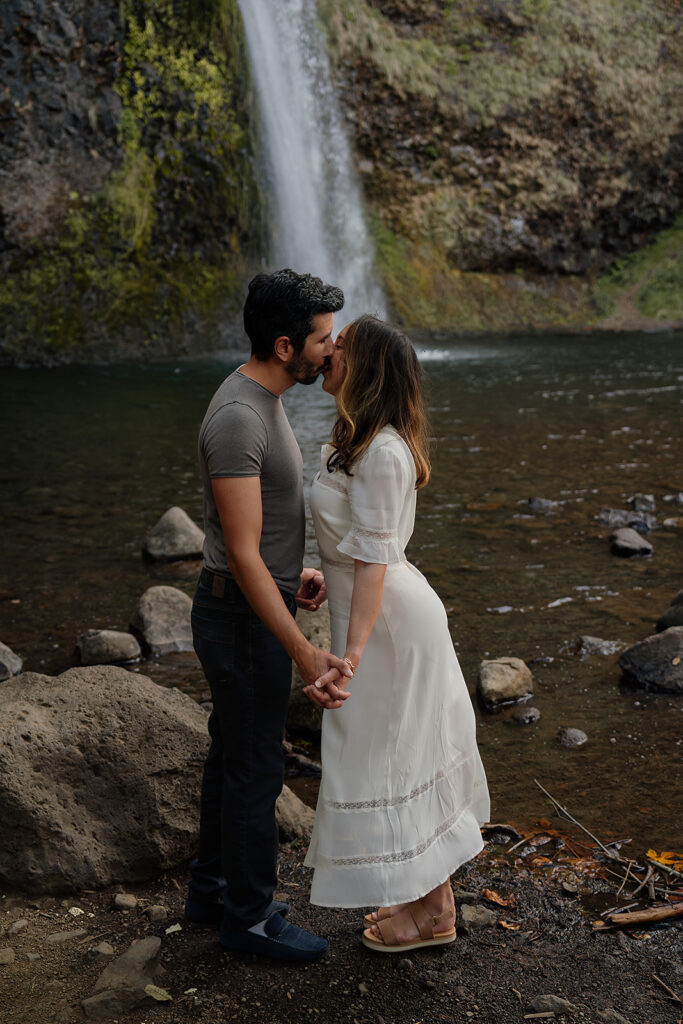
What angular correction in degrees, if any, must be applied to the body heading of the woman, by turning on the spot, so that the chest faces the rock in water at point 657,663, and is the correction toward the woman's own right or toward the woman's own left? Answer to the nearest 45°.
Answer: approximately 135° to the woman's own right

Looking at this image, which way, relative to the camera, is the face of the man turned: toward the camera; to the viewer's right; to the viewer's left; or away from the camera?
to the viewer's right

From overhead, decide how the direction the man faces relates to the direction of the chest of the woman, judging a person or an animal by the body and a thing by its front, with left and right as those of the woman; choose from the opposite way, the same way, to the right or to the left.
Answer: the opposite way

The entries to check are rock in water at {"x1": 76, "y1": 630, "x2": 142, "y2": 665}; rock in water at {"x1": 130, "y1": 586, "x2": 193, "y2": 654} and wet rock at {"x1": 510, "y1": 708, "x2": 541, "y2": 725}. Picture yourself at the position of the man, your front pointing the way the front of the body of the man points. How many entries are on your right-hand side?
0

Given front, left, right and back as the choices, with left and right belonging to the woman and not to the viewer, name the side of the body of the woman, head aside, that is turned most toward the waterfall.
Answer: right

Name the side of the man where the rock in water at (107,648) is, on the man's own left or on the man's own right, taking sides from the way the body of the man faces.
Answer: on the man's own left

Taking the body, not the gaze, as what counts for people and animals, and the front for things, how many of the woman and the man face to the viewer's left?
1

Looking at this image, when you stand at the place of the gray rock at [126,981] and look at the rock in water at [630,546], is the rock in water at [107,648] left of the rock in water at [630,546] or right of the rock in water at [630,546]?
left

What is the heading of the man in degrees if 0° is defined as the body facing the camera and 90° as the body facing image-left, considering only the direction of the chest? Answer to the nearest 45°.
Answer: approximately 270°

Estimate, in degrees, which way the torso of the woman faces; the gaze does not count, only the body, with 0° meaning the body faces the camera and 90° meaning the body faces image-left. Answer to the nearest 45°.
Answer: approximately 90°
